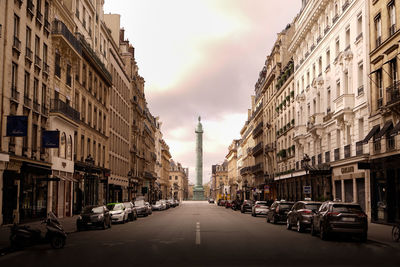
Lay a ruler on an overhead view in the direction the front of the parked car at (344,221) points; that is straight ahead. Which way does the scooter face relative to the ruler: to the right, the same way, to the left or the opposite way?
to the right

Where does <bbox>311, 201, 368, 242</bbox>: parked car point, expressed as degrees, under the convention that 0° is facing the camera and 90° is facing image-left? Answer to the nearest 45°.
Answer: approximately 135°

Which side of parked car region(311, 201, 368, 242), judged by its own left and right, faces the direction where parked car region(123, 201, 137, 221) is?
front

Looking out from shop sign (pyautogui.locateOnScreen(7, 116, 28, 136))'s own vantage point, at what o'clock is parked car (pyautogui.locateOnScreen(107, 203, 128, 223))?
The parked car is roughly at 7 o'clock from the shop sign.

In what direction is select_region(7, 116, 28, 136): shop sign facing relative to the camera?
toward the camera

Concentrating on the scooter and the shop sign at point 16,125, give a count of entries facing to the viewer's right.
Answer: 1

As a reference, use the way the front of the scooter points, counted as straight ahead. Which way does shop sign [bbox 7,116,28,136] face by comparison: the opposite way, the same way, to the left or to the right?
to the right

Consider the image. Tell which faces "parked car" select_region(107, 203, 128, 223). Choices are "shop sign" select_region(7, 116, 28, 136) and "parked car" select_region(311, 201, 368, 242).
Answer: "parked car" select_region(311, 201, 368, 242)

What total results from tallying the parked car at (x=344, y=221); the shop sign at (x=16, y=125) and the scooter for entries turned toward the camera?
1

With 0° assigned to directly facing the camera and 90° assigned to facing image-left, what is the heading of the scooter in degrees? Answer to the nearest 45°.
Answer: approximately 270°

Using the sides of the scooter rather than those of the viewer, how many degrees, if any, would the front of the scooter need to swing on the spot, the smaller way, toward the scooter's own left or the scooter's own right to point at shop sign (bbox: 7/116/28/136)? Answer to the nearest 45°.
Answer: approximately 90° to the scooter's own left

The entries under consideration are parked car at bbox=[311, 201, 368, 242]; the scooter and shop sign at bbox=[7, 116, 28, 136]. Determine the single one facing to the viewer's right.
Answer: the scooter
